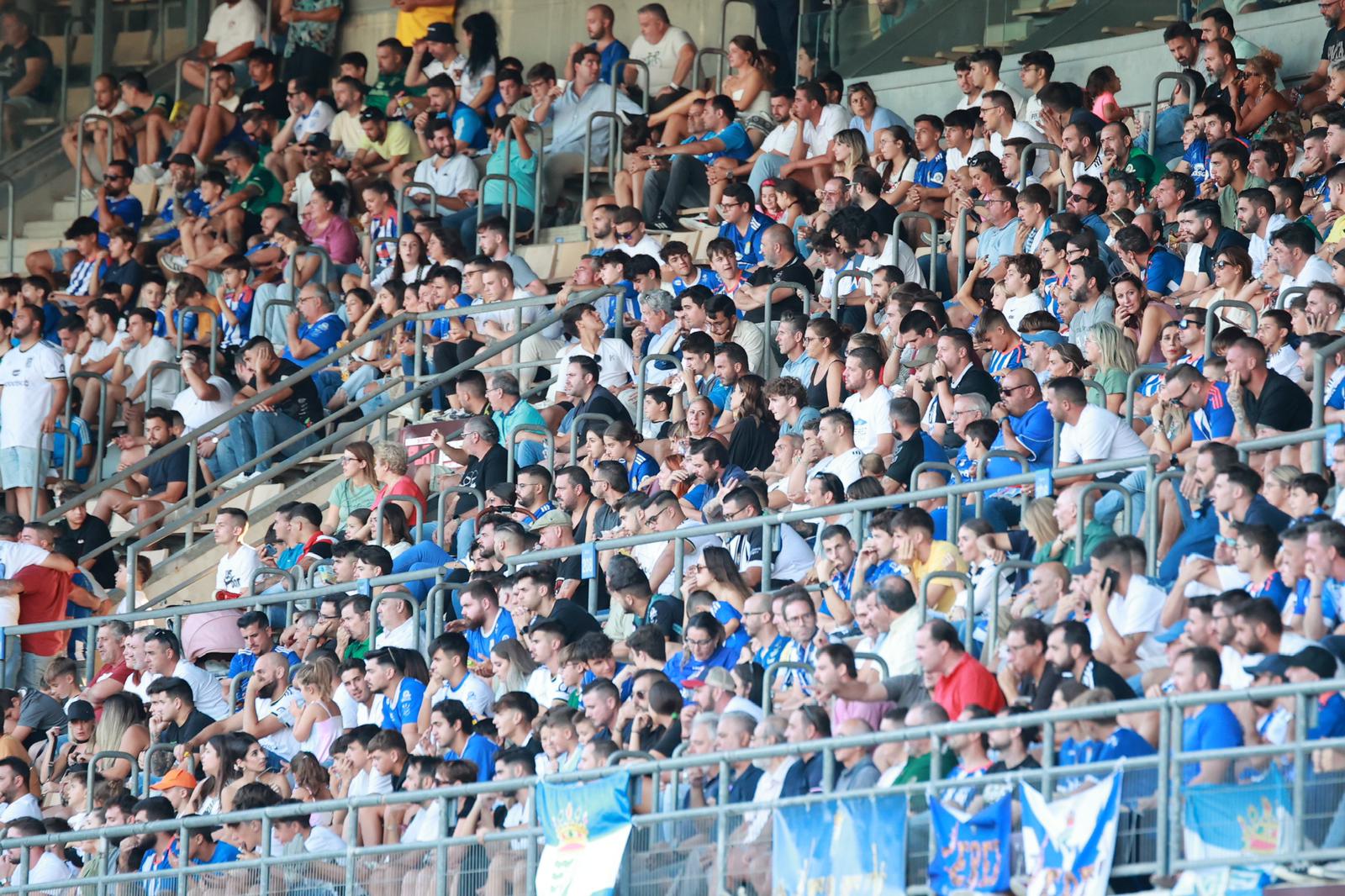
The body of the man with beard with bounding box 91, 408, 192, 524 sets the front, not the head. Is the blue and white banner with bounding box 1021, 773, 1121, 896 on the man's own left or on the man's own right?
on the man's own left

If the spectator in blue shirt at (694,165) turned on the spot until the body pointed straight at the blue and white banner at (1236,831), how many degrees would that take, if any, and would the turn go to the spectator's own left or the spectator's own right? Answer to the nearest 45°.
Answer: approximately 90° to the spectator's own left

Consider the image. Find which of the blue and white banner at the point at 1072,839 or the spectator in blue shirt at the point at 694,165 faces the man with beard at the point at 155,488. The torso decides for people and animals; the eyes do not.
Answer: the spectator in blue shirt

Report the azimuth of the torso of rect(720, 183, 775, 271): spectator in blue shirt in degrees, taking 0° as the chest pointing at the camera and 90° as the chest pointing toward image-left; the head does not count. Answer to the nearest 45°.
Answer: approximately 45°

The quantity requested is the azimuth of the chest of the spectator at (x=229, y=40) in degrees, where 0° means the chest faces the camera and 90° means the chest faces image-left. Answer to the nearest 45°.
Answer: approximately 45°

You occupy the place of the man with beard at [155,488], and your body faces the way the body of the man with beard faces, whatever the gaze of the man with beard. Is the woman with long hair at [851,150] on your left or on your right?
on your left
